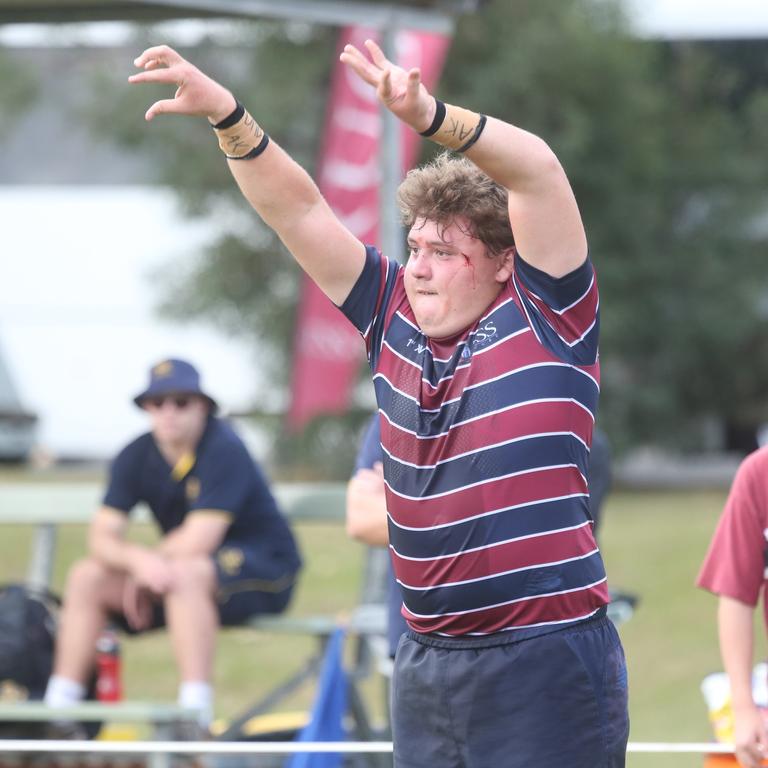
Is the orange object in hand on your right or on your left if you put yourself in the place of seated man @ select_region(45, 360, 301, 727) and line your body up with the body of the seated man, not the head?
on your left

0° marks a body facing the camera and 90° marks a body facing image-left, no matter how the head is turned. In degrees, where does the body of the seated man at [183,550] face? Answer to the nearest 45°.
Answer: approximately 45°

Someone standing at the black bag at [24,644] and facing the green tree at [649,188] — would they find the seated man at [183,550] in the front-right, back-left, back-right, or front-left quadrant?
front-right

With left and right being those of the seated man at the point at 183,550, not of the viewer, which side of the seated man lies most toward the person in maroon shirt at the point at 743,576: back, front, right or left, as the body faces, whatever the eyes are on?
left
